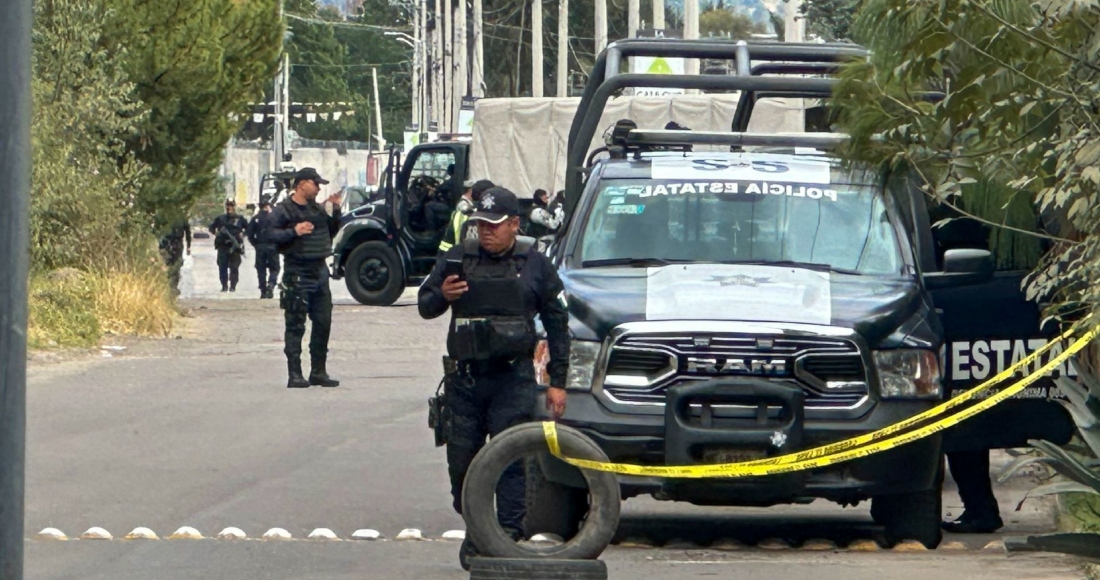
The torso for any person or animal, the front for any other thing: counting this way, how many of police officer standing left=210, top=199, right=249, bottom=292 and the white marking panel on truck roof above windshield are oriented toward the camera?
2

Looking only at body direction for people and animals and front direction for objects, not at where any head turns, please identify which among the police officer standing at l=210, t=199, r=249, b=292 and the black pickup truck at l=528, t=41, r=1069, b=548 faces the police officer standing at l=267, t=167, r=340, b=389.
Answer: the police officer standing at l=210, t=199, r=249, b=292

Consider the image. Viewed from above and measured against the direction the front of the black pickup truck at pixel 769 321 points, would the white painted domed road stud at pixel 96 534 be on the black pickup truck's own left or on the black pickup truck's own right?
on the black pickup truck's own right

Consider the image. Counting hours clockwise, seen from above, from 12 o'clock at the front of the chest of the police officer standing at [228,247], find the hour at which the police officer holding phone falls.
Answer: The police officer holding phone is roughly at 12 o'clock from the police officer standing.

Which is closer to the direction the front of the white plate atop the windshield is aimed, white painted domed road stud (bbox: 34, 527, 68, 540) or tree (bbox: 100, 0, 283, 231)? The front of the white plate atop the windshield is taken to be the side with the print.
the white painted domed road stud

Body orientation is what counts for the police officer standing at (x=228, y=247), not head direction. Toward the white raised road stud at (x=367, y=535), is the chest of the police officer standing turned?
yes

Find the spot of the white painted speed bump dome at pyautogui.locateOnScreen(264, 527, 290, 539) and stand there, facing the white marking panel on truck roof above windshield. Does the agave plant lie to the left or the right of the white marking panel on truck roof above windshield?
right
